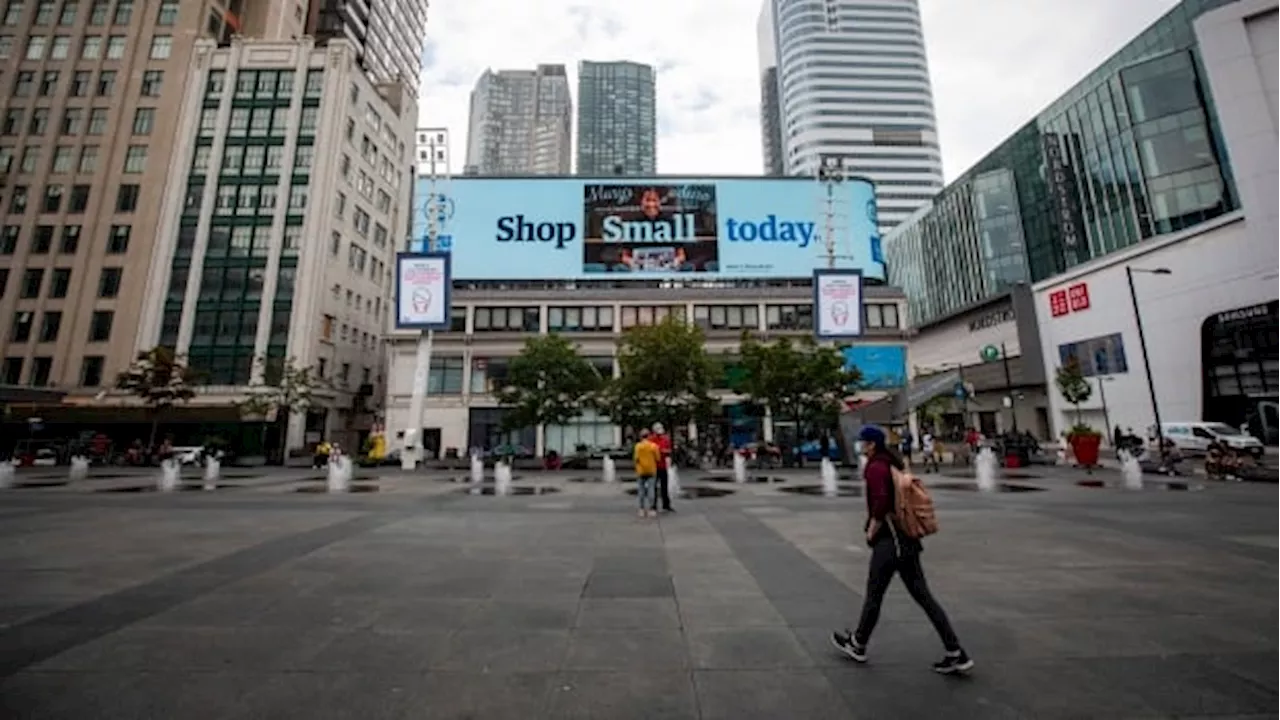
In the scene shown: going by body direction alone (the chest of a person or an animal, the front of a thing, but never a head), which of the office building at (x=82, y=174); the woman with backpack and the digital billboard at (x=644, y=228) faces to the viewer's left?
the woman with backpack

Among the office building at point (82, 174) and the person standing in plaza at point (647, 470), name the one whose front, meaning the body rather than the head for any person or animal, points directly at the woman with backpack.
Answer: the office building

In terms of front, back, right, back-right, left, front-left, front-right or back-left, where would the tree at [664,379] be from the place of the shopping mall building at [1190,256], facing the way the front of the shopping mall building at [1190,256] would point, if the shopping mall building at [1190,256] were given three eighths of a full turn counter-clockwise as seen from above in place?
back-right

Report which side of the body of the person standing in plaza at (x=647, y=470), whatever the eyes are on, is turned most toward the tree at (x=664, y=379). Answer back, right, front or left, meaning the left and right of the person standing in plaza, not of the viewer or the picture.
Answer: front

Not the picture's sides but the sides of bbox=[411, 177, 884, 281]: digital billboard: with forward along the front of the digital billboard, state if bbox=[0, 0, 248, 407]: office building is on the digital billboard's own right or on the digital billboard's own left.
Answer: on the digital billboard's own right

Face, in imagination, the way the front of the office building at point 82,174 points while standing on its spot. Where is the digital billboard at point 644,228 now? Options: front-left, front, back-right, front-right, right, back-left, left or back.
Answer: front-left

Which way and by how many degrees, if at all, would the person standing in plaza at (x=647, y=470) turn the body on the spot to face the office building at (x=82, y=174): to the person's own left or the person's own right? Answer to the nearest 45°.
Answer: approximately 45° to the person's own left

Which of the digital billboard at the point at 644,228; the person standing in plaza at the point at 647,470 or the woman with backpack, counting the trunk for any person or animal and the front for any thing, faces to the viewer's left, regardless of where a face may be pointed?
the woman with backpack

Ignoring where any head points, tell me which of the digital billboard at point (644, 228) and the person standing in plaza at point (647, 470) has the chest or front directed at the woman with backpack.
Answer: the digital billboard

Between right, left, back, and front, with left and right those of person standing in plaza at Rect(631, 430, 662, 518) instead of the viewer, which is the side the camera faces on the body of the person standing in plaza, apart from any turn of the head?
back

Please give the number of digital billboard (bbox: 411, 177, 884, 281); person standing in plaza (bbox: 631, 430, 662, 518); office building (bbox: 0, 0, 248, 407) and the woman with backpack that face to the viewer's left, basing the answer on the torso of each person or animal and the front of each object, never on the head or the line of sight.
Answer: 1

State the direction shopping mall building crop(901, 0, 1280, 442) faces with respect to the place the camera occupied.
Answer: facing the viewer and to the left of the viewer

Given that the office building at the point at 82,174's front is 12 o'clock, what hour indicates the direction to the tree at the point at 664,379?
The tree is roughly at 11 o'clock from the office building.
